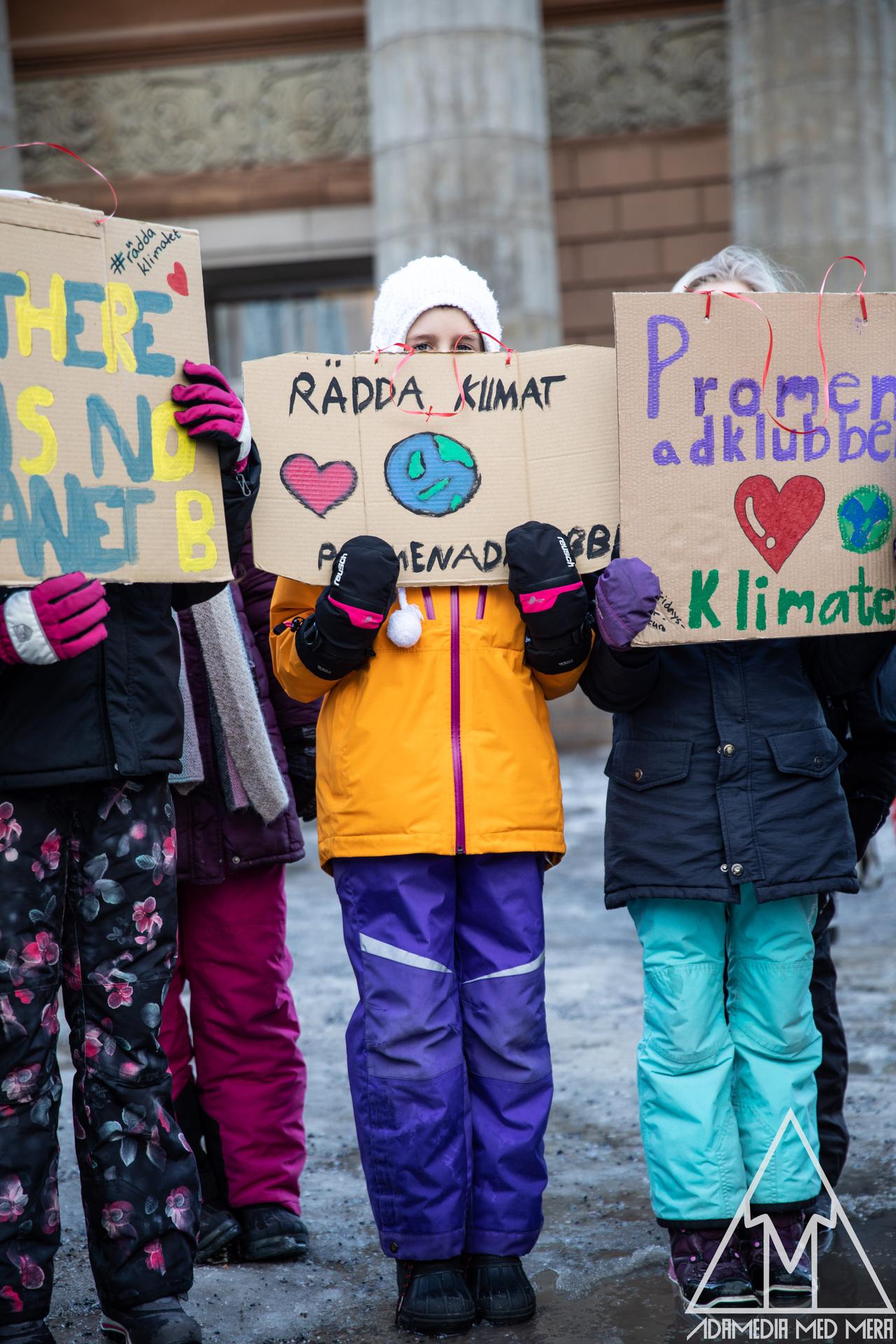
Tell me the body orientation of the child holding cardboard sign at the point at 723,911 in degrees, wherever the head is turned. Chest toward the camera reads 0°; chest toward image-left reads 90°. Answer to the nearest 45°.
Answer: approximately 0°

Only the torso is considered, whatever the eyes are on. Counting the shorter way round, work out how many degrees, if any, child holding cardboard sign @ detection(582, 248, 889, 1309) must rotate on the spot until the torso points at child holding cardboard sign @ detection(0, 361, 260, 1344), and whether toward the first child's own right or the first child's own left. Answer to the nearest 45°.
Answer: approximately 45° to the first child's own right

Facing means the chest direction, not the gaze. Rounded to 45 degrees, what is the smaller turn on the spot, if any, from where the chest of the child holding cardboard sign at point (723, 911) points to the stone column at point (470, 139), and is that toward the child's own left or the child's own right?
approximately 180°

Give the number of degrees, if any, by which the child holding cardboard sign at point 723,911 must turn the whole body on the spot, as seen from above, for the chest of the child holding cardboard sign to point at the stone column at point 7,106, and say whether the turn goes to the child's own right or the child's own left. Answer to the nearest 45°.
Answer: approximately 135° to the child's own right

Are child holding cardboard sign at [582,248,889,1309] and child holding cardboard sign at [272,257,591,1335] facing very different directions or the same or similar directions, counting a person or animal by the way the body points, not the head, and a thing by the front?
same or similar directions

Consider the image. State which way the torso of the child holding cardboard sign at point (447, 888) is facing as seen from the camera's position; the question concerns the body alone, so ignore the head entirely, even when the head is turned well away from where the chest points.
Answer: toward the camera

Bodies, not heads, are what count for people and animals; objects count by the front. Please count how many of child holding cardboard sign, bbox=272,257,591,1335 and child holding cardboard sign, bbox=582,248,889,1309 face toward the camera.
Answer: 2

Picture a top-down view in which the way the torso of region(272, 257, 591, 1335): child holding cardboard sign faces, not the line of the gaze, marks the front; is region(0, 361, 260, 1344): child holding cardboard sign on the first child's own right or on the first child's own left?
on the first child's own right

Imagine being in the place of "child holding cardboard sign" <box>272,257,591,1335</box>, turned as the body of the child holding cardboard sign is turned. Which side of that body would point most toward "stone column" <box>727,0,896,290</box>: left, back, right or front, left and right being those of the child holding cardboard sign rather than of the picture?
back

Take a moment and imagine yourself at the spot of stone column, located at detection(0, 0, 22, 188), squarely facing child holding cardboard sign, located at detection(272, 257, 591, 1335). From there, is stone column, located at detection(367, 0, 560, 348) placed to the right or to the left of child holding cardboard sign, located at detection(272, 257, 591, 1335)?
left

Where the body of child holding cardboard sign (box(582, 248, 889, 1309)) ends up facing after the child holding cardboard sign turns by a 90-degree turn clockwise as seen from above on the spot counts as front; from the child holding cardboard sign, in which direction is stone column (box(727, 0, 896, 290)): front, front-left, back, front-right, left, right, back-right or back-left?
right

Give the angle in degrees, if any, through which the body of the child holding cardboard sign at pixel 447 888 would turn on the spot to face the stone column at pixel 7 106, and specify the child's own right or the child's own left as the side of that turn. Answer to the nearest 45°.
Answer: approximately 180°
